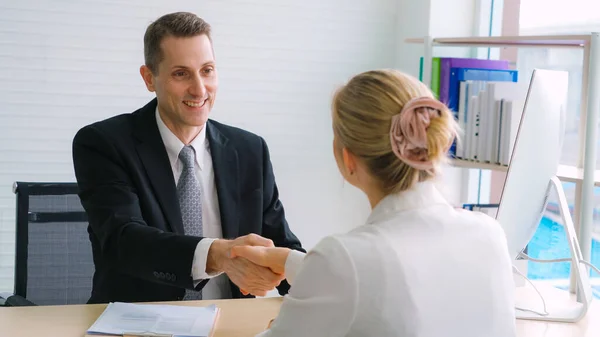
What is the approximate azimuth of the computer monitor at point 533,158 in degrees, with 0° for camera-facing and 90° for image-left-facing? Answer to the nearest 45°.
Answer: approximately 135°

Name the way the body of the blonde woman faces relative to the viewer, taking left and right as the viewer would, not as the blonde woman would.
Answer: facing away from the viewer and to the left of the viewer

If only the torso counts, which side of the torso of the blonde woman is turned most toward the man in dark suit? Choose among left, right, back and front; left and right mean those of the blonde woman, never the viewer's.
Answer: front

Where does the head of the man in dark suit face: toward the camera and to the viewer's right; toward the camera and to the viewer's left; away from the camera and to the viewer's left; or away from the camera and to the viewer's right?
toward the camera and to the viewer's right

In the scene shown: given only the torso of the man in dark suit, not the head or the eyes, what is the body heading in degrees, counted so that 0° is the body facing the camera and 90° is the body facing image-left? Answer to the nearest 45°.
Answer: approximately 315°

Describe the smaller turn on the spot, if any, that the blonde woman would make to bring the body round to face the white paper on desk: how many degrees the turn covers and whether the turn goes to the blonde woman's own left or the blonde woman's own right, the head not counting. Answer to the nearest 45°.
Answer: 0° — they already face it

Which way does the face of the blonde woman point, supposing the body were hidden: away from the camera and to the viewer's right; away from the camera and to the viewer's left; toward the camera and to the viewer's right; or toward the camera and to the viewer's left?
away from the camera and to the viewer's left

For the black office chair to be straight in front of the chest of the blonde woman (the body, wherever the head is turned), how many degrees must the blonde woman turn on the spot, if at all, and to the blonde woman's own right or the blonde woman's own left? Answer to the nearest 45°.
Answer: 0° — they already face it

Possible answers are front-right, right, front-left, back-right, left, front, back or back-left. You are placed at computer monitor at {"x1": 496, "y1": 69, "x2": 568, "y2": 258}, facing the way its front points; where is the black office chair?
front-left

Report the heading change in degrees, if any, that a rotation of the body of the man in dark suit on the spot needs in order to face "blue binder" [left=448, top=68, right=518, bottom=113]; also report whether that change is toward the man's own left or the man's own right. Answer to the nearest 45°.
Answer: approximately 90° to the man's own left

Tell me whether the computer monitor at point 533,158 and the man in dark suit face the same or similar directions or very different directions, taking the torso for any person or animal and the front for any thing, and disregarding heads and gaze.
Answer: very different directions

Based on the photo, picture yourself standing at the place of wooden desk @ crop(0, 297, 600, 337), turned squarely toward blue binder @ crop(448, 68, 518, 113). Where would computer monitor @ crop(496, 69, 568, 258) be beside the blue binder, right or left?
right

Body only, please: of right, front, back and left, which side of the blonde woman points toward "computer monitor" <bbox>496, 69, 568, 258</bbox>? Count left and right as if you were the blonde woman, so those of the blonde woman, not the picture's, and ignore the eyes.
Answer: right

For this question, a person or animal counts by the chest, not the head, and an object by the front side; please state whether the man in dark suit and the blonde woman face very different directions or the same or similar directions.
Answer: very different directions

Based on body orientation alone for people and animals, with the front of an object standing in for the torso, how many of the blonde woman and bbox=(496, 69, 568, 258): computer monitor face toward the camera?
0

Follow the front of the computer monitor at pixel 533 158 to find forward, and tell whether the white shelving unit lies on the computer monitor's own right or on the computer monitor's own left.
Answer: on the computer monitor's own right
